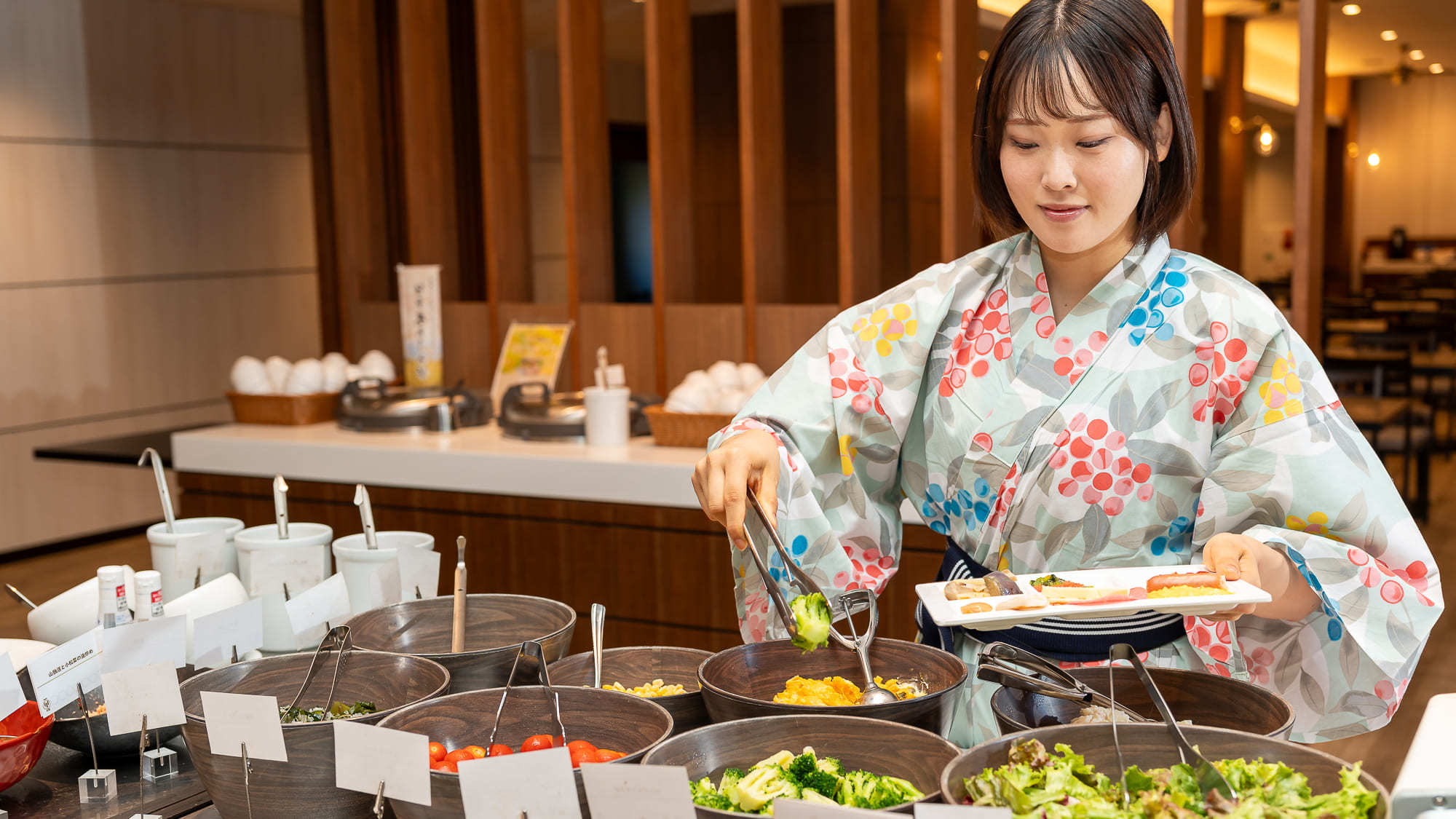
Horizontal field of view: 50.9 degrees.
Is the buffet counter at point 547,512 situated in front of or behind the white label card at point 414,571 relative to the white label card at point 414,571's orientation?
behind

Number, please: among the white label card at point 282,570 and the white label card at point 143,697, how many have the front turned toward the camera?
2

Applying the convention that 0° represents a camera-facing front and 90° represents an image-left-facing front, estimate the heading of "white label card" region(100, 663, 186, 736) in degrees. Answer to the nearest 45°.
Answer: approximately 0°
